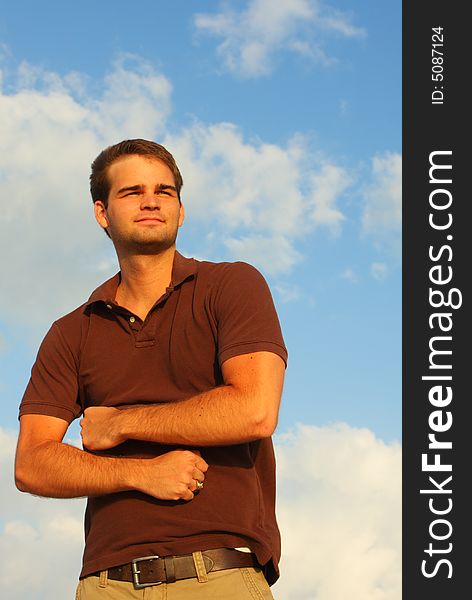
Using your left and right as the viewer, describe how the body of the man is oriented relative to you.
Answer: facing the viewer
